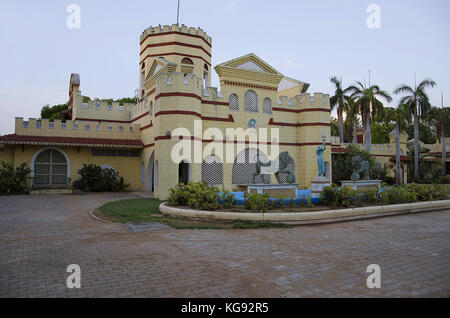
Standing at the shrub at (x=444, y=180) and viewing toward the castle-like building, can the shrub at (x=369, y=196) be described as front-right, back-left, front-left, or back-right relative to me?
front-left

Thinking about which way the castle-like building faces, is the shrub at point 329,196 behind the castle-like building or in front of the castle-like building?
in front

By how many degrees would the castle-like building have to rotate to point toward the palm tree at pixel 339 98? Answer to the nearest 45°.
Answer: approximately 90° to its left

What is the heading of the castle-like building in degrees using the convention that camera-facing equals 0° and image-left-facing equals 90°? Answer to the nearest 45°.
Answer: approximately 315°

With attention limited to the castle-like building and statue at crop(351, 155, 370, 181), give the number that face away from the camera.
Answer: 0

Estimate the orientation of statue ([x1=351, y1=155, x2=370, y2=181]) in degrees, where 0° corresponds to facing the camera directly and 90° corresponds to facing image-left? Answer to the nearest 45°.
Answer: approximately 45°

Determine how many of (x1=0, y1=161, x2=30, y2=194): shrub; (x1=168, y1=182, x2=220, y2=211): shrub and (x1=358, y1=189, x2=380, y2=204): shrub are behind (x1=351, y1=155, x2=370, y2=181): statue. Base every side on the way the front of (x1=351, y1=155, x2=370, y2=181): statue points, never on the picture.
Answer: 0

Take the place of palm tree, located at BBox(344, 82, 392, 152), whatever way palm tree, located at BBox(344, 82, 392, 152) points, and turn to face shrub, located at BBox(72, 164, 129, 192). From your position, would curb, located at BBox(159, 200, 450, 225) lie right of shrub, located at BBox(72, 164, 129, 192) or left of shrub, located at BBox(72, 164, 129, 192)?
left

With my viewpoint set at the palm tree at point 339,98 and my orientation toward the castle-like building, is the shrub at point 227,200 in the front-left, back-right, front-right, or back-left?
front-left

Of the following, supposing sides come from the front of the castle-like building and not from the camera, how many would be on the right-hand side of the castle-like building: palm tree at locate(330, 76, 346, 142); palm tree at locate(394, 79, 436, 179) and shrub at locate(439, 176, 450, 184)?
0

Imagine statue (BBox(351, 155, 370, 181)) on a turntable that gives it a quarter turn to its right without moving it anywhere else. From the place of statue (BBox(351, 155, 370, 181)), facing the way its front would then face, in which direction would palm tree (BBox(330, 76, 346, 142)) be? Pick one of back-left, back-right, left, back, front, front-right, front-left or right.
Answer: front-right

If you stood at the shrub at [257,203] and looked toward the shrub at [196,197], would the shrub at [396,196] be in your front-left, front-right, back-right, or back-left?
back-right
